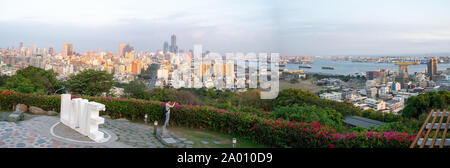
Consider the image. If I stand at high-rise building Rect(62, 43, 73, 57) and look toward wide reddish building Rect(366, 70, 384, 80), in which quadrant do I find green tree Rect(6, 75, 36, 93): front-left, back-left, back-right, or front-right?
front-right

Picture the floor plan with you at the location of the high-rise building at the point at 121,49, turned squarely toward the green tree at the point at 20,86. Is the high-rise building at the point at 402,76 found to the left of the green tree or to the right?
left

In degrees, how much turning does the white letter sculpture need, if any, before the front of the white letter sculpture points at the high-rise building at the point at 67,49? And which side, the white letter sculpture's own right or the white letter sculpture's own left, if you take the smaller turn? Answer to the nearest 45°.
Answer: approximately 135° to the white letter sculpture's own right

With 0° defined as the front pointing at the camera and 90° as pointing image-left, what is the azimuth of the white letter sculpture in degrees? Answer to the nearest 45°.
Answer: approximately 45°

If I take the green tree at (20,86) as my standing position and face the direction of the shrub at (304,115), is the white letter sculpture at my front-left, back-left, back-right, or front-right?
front-right

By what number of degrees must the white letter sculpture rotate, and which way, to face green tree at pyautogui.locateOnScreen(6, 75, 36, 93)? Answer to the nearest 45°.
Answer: approximately 135° to its right

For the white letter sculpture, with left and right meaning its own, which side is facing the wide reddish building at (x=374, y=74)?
back

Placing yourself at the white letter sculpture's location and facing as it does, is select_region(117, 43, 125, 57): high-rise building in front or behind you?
behind

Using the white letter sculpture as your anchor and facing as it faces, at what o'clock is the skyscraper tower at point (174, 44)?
The skyscraper tower is roughly at 5 o'clock from the white letter sculpture.
